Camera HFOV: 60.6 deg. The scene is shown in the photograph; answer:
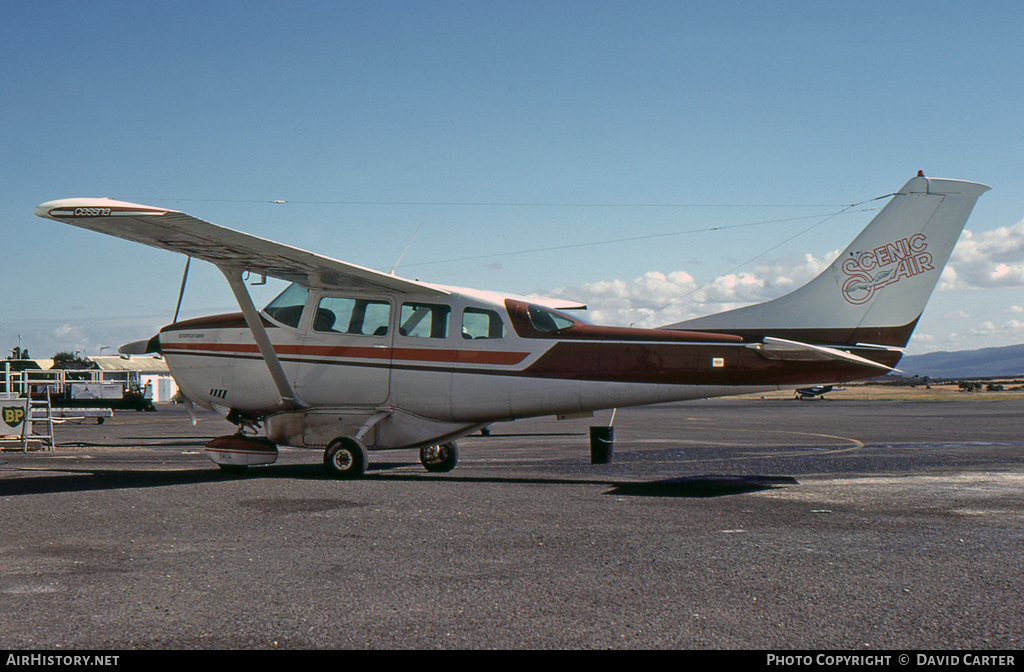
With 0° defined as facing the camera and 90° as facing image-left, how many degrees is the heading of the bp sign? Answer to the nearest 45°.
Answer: approximately 0°

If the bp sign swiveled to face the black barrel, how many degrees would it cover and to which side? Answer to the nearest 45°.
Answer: approximately 45° to its left

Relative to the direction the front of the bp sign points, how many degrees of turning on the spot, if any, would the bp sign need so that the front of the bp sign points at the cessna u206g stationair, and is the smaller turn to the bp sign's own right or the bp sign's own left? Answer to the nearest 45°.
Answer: approximately 45° to the bp sign's own left
